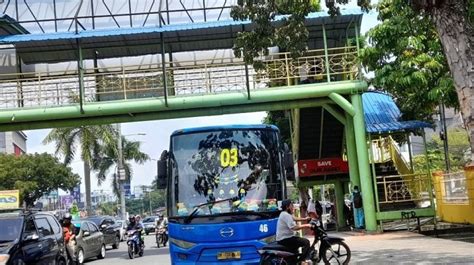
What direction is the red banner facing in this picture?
toward the camera

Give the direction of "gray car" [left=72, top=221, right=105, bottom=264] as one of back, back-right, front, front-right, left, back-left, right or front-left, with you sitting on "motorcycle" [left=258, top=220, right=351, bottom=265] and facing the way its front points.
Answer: back-left

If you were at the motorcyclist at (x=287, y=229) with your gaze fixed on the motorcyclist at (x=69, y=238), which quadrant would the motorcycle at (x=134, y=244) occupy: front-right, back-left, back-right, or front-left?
front-right

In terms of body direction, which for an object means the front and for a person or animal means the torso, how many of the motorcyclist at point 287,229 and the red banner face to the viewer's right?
1

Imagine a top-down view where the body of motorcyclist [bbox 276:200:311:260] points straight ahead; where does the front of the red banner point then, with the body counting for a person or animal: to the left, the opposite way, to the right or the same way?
to the right

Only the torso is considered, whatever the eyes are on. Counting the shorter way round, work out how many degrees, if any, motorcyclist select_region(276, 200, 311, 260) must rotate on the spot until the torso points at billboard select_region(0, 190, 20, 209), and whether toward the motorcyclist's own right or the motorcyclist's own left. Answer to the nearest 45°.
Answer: approximately 135° to the motorcyclist's own left

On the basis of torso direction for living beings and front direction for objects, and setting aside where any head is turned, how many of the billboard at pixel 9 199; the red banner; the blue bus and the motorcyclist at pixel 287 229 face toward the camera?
3

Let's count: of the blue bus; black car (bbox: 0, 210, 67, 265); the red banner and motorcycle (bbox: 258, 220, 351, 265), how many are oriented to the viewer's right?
1

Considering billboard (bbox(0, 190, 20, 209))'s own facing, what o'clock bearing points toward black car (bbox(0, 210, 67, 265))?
The black car is roughly at 12 o'clock from the billboard.

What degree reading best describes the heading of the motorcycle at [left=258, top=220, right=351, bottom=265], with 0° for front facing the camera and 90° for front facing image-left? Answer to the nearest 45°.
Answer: approximately 270°

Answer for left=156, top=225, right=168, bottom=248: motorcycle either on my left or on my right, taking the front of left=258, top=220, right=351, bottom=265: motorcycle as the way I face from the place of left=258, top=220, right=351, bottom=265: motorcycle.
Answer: on my left

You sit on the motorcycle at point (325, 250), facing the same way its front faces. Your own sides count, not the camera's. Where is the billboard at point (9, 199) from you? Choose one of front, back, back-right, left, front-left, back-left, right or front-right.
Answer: back-left

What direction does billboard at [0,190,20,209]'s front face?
toward the camera

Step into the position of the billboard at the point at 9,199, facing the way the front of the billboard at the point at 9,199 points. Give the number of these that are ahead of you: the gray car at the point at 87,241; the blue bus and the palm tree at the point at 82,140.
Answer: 2
